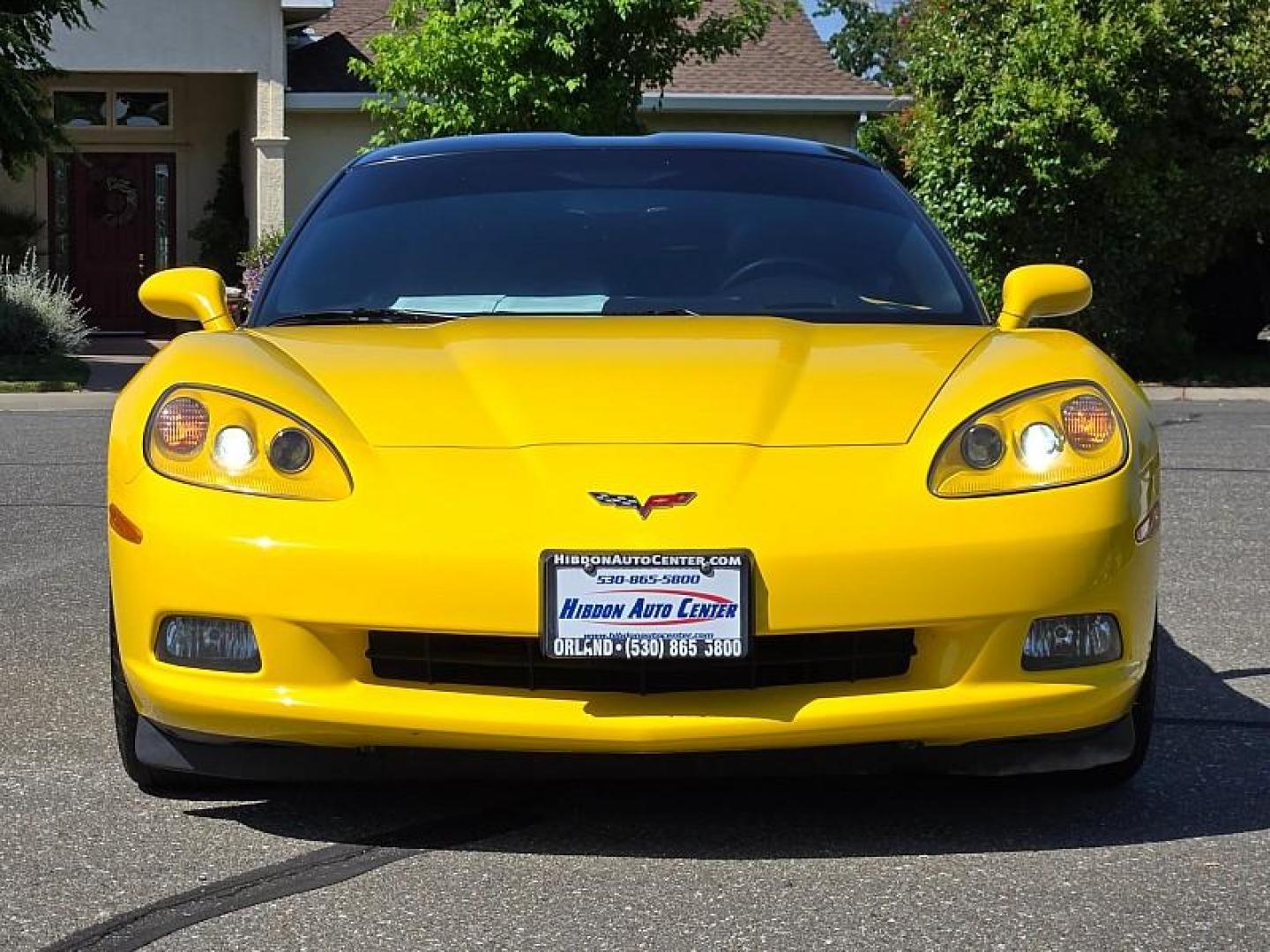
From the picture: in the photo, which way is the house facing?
toward the camera

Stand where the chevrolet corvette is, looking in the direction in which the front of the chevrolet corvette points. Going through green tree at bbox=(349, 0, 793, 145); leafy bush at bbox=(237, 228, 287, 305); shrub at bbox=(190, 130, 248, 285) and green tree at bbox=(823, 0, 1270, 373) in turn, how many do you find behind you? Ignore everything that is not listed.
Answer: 4

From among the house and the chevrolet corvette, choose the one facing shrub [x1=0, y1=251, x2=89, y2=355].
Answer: the house

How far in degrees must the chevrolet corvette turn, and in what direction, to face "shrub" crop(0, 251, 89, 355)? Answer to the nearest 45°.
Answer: approximately 180°

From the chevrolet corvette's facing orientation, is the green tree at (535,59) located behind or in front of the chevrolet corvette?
behind

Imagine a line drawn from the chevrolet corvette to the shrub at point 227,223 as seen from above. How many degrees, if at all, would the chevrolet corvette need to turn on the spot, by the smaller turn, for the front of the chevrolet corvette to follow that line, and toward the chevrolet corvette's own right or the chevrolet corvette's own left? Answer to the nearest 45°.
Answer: approximately 180°

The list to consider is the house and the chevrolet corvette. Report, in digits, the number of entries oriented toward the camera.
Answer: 2

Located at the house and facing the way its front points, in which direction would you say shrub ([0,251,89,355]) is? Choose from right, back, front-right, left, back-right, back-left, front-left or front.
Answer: front

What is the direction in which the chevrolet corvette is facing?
toward the camera

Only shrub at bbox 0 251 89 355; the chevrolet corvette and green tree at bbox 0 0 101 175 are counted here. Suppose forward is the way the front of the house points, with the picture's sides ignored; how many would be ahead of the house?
3
